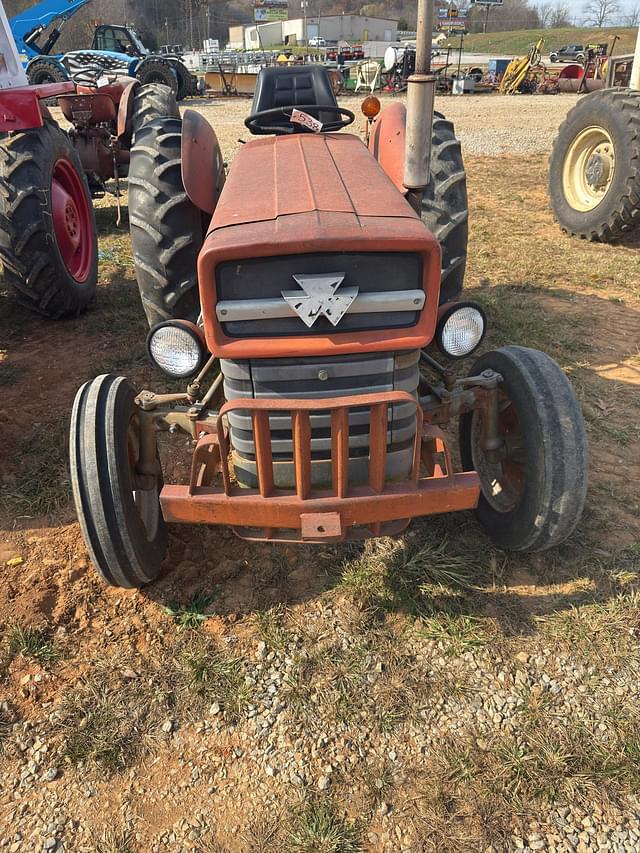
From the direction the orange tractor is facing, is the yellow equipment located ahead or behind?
behind

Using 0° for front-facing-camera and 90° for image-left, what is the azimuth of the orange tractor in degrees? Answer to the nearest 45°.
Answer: approximately 0°

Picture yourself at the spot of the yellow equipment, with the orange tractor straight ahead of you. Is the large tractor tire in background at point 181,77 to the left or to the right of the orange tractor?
right

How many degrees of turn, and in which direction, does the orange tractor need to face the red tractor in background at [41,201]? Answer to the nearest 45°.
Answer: approximately 135° to its right

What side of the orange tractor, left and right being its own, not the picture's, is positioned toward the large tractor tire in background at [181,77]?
back
